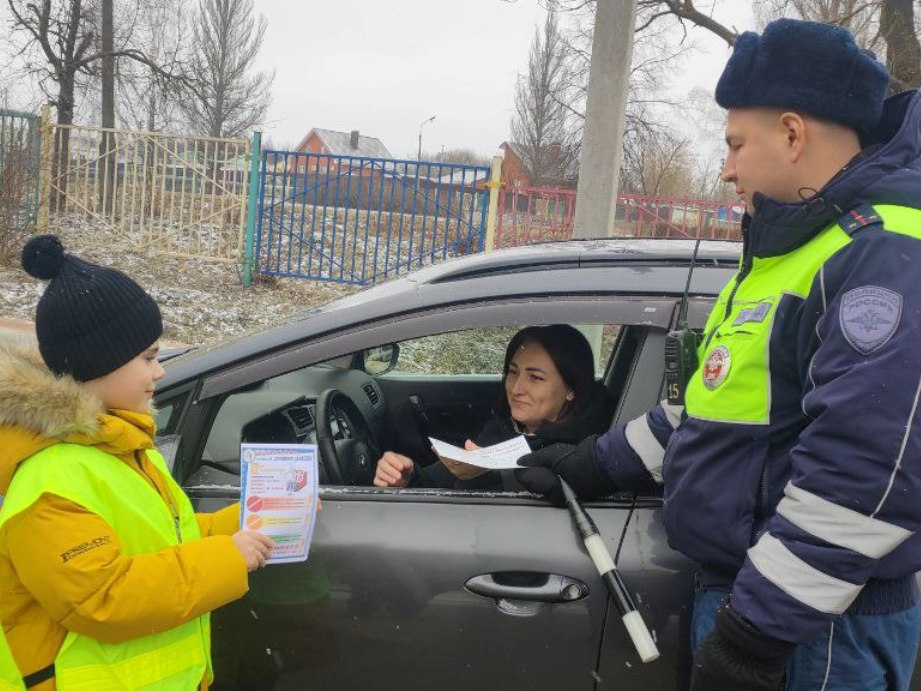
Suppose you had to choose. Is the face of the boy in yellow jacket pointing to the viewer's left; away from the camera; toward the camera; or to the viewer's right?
to the viewer's right

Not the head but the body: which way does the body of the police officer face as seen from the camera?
to the viewer's left

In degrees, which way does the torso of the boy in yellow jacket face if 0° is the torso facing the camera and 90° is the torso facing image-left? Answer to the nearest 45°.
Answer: approximately 270°

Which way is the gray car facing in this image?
to the viewer's left

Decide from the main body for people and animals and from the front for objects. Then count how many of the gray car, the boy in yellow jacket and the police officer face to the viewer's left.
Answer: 2

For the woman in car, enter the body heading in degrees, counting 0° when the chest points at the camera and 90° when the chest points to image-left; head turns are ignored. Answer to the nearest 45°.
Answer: approximately 45°

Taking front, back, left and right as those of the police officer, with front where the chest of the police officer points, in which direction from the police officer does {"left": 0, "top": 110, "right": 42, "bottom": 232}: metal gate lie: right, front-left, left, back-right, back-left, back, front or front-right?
front-right

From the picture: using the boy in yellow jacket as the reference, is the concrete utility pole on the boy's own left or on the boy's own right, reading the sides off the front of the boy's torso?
on the boy's own left

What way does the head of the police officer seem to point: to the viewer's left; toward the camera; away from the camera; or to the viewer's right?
to the viewer's left

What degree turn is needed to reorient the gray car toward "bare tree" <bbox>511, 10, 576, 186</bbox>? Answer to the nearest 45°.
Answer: approximately 90° to its right

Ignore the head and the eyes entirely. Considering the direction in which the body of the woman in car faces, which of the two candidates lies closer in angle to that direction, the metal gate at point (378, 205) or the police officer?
the police officer
